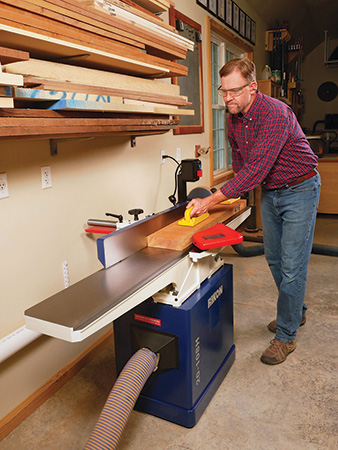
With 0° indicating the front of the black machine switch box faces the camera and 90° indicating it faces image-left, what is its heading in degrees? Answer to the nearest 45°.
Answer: approximately 315°

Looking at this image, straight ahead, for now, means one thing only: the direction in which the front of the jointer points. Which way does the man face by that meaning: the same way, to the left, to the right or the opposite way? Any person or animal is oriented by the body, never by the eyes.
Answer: to the right

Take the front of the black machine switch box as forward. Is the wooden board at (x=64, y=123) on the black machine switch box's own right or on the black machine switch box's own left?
on the black machine switch box's own right

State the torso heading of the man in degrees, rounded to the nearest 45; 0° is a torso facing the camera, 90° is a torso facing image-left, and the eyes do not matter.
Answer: approximately 45°
